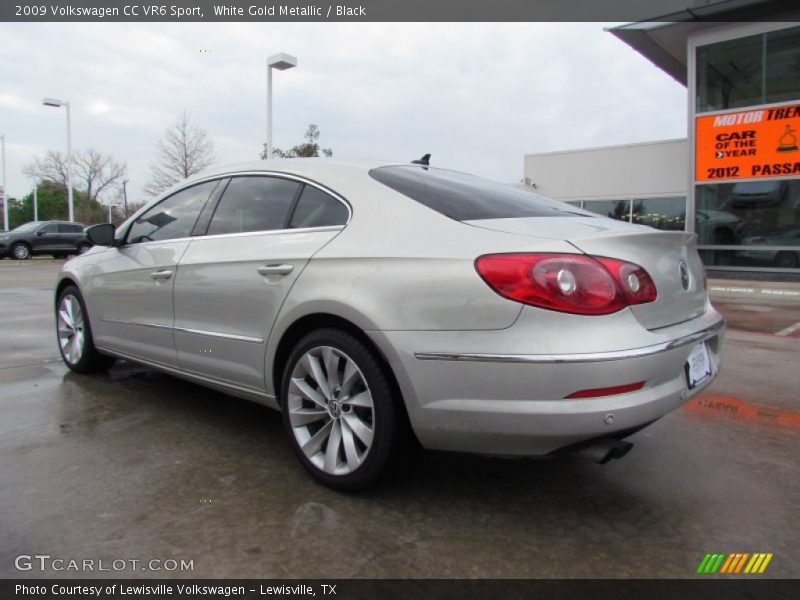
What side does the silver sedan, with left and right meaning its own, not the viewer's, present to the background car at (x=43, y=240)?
front

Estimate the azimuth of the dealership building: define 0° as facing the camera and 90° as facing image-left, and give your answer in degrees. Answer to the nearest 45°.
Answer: approximately 45°

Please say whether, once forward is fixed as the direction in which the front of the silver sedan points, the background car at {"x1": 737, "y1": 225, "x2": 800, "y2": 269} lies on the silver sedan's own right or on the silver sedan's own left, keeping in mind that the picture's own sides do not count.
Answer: on the silver sedan's own right

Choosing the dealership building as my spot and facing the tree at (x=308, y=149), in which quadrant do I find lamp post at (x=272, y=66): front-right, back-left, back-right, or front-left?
front-left

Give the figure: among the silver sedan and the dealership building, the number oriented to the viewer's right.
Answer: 0

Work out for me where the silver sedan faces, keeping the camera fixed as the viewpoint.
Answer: facing away from the viewer and to the left of the viewer

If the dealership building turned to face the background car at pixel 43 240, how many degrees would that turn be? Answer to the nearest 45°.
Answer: approximately 45° to its right

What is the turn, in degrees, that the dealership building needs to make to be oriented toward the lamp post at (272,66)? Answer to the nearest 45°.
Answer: approximately 45° to its right

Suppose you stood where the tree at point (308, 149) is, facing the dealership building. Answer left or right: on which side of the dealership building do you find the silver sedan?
right

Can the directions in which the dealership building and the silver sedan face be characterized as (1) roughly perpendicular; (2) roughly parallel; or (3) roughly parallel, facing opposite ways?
roughly perpendicular
